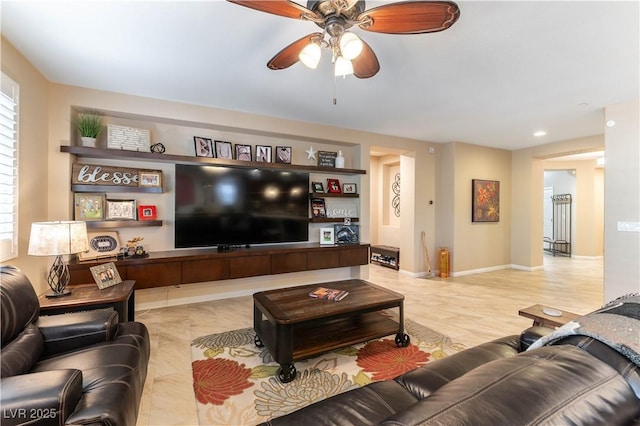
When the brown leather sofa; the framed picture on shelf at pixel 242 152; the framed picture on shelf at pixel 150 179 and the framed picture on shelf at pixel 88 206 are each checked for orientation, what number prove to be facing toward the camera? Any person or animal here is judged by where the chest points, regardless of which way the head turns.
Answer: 3

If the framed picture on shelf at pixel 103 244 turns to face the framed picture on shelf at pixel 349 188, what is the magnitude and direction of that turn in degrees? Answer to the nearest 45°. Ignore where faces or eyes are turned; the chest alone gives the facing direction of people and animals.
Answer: approximately 90° to its left

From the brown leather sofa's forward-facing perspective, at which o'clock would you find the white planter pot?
The white planter pot is roughly at 11 o'clock from the brown leather sofa.

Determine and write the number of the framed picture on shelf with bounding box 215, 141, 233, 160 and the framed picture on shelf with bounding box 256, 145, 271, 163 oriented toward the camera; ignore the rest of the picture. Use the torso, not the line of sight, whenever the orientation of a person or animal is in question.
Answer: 2

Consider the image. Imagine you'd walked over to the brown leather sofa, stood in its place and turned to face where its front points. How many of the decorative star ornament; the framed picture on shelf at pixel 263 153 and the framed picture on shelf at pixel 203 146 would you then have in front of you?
3

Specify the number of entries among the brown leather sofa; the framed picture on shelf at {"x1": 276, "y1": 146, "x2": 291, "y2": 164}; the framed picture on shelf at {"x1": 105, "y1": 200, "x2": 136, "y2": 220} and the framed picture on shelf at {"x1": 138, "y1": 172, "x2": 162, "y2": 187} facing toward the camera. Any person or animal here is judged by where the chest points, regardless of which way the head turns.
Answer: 3

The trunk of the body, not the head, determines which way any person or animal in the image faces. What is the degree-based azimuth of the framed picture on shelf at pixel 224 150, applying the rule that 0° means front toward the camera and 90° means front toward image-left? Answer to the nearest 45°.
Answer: approximately 0°
